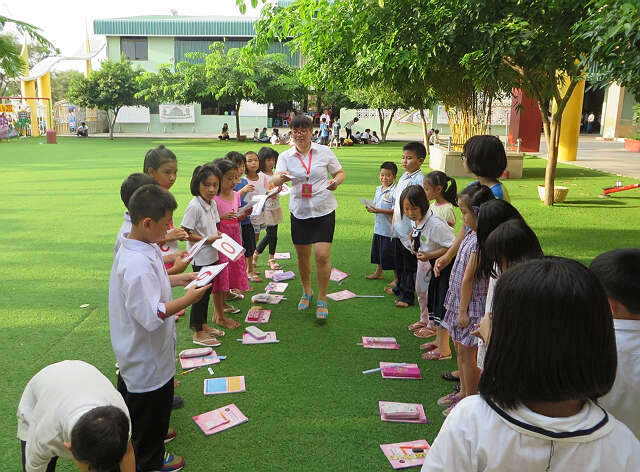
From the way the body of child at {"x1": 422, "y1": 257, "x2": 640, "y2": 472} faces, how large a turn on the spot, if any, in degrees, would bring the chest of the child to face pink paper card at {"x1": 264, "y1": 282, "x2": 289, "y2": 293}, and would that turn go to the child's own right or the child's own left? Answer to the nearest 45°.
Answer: approximately 45° to the child's own left

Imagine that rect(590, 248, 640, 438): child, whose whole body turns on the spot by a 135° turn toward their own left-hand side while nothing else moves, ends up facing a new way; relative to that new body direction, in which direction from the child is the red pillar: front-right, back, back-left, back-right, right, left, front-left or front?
back

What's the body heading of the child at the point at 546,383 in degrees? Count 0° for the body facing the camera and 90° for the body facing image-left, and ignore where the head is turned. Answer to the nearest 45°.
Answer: approximately 180°

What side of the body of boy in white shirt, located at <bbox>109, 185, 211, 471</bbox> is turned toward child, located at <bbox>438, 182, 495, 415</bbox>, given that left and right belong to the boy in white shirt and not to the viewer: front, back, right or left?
front

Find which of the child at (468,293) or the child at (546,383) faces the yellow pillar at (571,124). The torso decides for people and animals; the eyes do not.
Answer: the child at (546,383)

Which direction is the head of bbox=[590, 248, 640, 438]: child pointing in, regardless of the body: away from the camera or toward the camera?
away from the camera

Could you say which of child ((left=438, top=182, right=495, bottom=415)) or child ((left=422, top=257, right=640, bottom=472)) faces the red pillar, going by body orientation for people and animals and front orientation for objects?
child ((left=422, top=257, right=640, bottom=472))

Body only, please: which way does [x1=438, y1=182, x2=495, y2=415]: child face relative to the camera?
to the viewer's left

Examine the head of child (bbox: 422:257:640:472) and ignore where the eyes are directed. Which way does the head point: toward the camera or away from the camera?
away from the camera

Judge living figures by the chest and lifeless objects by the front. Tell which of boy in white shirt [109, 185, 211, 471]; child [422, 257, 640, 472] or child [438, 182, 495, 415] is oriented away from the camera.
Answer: child [422, 257, 640, 472]

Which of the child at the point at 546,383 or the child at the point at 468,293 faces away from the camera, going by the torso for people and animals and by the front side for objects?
the child at the point at 546,383

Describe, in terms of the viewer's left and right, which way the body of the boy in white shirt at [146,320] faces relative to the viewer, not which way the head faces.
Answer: facing to the right of the viewer

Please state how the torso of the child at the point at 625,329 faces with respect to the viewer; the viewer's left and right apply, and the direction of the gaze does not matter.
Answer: facing away from the viewer and to the left of the viewer

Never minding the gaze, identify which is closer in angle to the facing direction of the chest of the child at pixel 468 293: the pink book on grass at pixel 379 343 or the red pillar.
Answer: the pink book on grass

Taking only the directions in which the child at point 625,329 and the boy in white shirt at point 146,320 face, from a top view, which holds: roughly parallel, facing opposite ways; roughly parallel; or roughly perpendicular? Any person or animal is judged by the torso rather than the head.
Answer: roughly perpendicular
